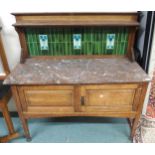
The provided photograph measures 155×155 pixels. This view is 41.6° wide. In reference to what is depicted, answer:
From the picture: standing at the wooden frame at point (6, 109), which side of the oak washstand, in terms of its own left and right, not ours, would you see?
right

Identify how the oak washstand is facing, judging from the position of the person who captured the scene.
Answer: facing the viewer
